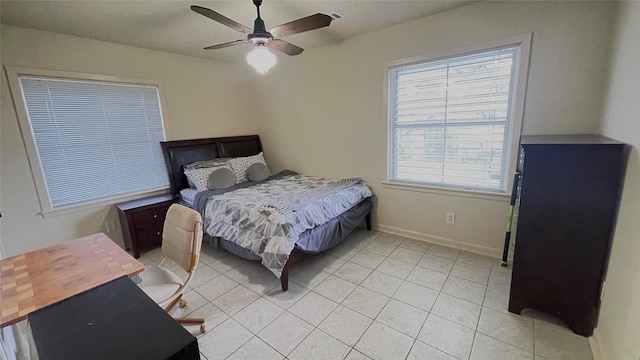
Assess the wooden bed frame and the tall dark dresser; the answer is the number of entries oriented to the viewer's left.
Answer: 1

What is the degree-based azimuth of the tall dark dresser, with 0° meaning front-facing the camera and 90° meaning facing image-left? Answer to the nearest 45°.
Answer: approximately 90°

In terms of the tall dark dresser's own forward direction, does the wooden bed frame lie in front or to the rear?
in front

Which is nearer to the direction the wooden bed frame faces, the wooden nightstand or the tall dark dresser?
the tall dark dresser

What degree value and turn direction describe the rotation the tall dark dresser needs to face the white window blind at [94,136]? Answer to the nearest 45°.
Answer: approximately 45° to its left

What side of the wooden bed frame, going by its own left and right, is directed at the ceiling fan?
front

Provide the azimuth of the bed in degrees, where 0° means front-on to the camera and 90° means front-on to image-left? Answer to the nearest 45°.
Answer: approximately 315°

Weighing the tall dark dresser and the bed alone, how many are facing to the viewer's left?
1

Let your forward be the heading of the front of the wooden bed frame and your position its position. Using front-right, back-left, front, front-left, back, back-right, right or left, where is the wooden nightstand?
right

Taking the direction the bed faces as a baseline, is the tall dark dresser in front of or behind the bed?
in front

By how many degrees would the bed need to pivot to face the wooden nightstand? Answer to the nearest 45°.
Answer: approximately 135° to its right

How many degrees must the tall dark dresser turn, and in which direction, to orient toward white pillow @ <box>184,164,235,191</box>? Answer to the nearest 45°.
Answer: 0° — it already faces it
